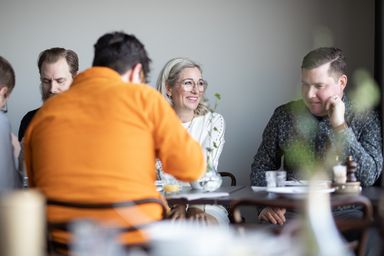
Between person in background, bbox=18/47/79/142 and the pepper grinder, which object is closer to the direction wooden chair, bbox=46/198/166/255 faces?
the person in background

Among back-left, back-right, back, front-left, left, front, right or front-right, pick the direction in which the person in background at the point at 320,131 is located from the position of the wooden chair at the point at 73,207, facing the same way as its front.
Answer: front-right

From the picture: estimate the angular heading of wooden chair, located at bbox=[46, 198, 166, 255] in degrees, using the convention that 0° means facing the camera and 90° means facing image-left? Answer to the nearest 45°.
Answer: approximately 180°

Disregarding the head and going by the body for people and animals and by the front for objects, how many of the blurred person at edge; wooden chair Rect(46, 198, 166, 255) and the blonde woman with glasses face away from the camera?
1

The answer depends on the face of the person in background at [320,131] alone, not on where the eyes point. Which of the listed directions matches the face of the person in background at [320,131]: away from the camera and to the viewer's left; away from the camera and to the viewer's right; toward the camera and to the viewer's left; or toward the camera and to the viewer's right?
toward the camera and to the viewer's left

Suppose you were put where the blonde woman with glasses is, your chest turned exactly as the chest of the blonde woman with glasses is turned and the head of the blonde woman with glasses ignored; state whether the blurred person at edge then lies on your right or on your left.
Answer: on your right

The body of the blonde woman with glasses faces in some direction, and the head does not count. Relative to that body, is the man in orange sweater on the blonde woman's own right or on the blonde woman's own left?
on the blonde woman's own right
